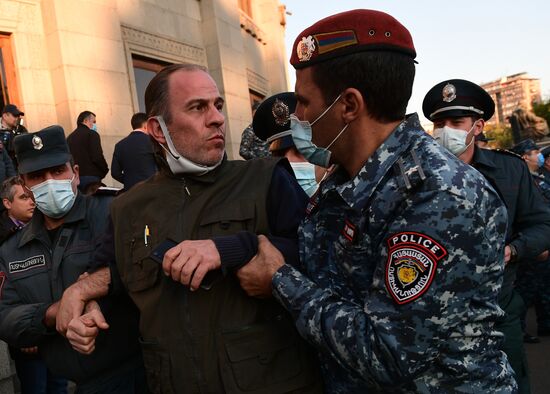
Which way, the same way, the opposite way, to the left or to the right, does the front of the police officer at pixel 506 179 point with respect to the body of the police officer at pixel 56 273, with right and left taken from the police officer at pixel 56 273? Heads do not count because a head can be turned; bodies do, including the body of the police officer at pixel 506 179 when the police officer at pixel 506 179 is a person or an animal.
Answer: to the right

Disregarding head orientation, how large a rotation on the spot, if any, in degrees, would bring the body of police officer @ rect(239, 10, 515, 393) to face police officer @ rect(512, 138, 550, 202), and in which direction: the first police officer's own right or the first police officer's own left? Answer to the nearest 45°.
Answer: approximately 90° to the first police officer's own right

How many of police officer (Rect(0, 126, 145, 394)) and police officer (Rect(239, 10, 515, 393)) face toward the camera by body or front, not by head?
1

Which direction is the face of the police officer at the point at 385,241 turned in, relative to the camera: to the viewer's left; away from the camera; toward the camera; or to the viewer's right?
to the viewer's left

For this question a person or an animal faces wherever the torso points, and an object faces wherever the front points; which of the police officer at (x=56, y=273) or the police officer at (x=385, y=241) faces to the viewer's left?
the police officer at (x=385, y=241)

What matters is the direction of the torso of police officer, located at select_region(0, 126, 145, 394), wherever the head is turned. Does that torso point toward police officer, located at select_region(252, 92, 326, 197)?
no

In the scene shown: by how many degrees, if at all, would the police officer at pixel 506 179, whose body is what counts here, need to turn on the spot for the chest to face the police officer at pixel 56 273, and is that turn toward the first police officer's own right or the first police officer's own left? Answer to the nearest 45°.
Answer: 0° — they already face them

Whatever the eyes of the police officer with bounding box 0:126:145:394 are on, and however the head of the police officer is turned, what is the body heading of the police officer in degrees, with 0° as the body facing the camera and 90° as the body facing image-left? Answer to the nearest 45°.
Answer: approximately 0°

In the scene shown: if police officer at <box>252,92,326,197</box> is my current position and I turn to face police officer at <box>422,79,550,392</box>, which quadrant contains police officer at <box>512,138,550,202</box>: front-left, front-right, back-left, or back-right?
front-left

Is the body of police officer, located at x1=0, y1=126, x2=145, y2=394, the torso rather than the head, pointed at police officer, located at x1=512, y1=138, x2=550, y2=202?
no

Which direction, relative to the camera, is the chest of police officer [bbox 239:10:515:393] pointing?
to the viewer's left

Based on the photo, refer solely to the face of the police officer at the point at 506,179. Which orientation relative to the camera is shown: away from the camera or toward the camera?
toward the camera

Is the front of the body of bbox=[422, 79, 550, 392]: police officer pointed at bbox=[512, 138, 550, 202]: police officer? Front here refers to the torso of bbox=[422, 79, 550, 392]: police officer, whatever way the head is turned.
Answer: no

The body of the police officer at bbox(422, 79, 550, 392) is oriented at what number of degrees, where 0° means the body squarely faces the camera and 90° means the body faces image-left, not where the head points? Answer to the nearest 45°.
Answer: approximately 45°

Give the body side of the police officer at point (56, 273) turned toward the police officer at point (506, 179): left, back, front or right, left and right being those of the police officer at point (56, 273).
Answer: left
